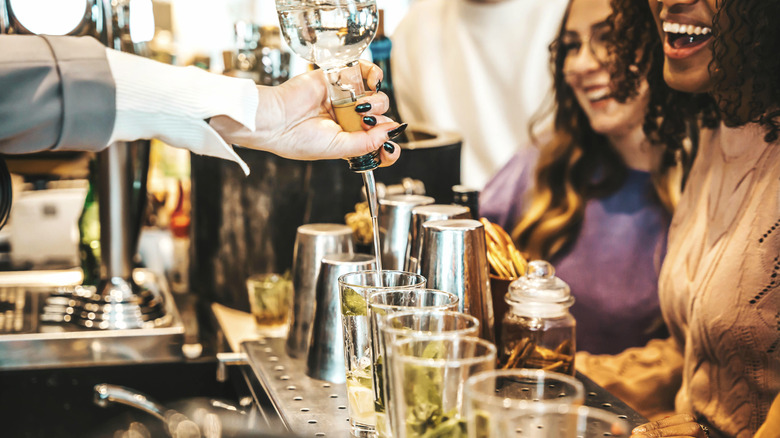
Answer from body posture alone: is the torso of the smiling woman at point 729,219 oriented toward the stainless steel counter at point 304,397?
yes

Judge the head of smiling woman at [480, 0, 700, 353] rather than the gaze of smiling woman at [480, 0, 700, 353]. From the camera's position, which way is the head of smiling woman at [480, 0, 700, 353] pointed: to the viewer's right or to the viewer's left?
to the viewer's left

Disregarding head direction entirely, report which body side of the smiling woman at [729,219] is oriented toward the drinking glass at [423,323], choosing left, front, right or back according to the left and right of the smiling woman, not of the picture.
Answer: front

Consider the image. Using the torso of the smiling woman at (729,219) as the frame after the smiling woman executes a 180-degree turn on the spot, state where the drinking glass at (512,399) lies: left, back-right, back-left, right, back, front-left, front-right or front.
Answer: back-right

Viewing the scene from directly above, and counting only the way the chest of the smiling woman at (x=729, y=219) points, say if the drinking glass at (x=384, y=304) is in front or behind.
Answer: in front

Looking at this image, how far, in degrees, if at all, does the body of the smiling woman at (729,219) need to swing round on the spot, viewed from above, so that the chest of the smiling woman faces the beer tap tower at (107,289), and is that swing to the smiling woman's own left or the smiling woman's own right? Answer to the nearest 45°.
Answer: approximately 45° to the smiling woman's own right

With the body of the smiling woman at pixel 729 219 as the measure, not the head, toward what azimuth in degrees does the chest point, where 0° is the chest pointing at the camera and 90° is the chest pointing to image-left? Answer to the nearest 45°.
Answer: approximately 45°

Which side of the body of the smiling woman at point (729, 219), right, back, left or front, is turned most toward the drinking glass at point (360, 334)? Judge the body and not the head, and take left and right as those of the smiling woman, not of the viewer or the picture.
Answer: front

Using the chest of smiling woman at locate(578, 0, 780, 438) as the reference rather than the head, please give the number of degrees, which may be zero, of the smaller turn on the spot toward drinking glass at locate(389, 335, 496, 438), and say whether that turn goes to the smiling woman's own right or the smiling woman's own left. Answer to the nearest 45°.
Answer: approximately 45° to the smiling woman's own left

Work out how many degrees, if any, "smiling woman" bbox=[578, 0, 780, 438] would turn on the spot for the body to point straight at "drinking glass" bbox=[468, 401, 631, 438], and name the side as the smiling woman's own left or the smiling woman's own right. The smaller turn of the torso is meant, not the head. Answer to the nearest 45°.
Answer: approximately 45° to the smiling woman's own left

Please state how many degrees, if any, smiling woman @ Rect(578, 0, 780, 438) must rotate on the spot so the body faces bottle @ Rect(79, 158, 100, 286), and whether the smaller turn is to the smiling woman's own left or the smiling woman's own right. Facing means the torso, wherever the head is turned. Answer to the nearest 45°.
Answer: approximately 45° to the smiling woman's own right
